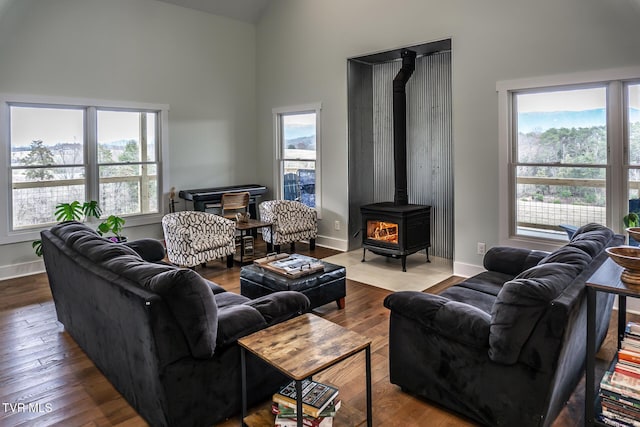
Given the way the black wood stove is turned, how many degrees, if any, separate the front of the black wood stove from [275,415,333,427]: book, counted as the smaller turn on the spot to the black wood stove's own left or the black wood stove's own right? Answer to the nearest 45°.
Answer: approximately 45° to the black wood stove's own left

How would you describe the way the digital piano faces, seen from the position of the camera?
facing the viewer and to the right of the viewer

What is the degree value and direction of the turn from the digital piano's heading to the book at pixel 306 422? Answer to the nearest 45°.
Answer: approximately 45° to its right

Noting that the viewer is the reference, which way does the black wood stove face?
facing the viewer and to the left of the viewer

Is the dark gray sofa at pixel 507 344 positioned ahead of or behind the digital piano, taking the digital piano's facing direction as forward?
ahead

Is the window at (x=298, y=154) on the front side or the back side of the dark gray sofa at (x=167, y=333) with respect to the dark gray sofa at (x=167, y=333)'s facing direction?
on the front side

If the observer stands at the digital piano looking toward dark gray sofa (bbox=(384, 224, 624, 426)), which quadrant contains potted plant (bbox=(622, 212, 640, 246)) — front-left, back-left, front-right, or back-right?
front-left

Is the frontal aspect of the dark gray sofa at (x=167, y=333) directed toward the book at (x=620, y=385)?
no

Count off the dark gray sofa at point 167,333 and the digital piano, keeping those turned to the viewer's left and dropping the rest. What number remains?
0

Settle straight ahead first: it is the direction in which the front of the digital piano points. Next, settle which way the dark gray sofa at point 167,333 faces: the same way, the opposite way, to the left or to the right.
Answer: to the left

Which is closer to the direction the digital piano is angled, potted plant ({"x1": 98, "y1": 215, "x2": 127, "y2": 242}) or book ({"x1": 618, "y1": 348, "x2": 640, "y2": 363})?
the book

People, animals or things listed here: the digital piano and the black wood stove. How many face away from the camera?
0
